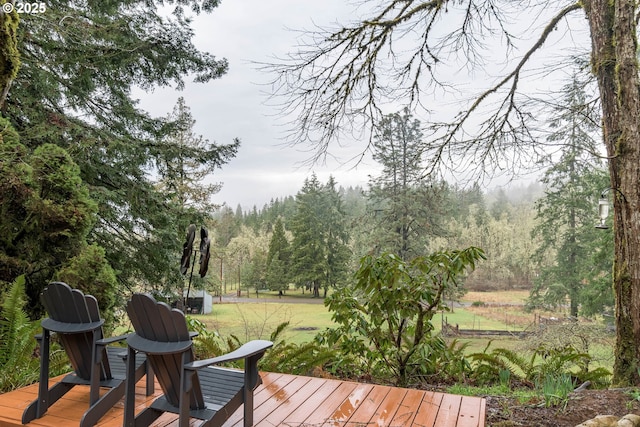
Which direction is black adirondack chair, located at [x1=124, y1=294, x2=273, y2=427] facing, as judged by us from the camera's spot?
facing away from the viewer and to the right of the viewer

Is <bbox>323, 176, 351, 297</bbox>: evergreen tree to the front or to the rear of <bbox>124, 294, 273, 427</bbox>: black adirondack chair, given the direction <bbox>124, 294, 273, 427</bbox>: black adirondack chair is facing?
to the front

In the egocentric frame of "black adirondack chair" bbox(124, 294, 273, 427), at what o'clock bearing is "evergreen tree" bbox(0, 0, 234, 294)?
The evergreen tree is roughly at 10 o'clock from the black adirondack chair.

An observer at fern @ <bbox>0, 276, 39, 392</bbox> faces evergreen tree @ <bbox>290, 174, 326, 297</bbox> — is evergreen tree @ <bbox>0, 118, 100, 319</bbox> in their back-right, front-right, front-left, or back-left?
front-left

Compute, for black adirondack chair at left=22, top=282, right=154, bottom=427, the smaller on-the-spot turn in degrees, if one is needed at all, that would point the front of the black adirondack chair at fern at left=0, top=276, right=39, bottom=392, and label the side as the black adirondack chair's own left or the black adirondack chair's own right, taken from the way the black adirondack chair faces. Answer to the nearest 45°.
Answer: approximately 45° to the black adirondack chair's own left

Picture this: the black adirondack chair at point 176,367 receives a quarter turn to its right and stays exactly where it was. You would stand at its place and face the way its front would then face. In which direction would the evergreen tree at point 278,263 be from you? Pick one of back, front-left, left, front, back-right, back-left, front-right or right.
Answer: back-left

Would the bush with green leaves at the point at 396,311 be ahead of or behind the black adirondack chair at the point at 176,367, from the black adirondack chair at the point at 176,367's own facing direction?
ahead

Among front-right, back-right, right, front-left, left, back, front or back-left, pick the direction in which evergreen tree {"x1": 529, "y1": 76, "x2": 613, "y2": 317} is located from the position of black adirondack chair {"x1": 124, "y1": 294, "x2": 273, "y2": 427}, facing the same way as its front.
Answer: front

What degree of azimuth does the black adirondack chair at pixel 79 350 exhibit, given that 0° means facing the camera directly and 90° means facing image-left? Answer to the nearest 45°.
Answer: approximately 225°

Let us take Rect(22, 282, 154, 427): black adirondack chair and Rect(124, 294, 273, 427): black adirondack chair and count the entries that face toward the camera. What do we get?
0

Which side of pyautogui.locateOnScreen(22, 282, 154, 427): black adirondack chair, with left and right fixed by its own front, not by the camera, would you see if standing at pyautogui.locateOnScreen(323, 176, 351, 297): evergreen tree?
front

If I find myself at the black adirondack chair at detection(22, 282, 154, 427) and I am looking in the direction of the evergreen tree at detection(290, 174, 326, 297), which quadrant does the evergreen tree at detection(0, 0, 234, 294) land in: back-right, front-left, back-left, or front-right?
front-left

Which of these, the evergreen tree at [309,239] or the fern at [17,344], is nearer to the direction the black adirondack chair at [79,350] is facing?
the evergreen tree
